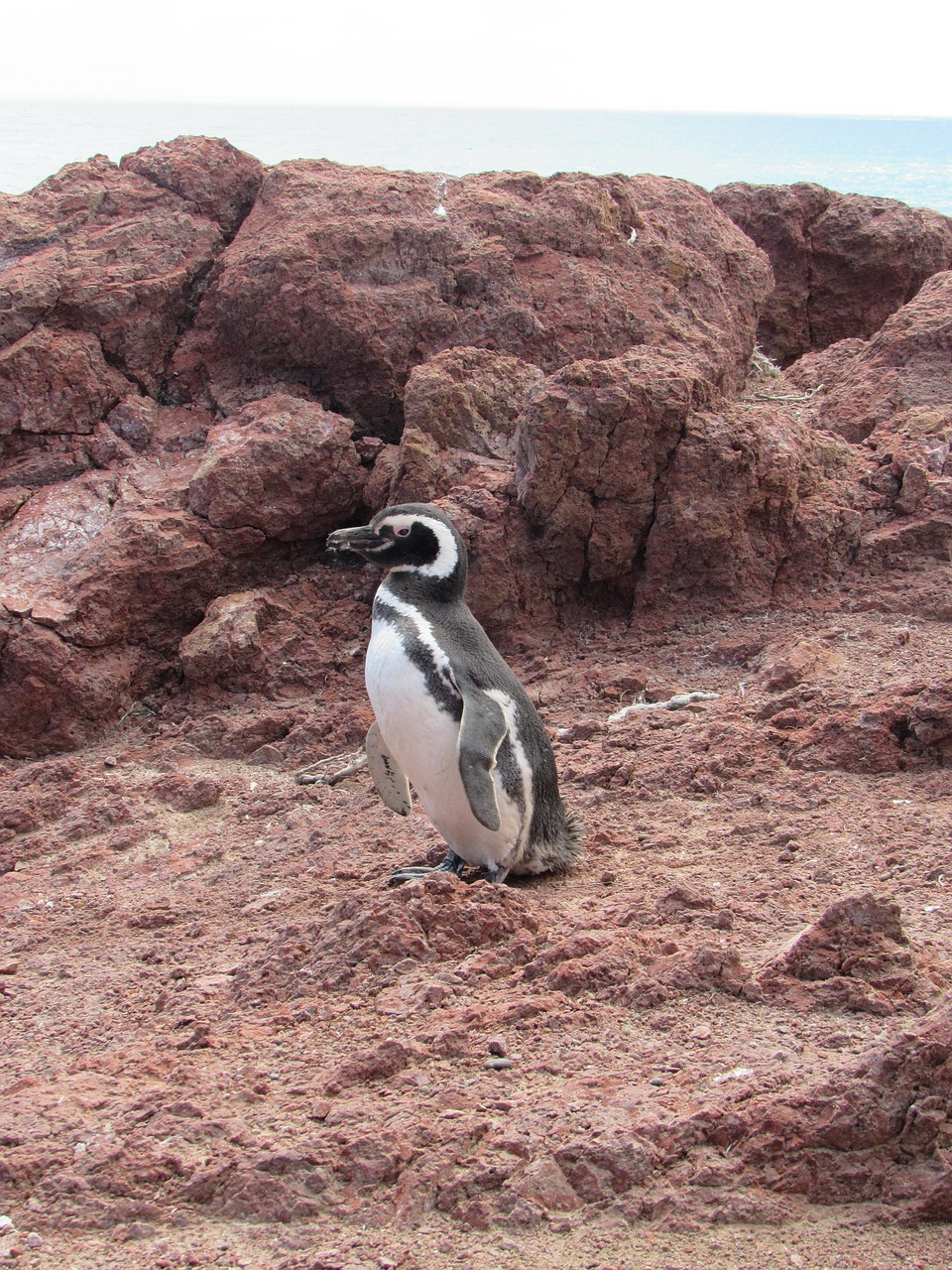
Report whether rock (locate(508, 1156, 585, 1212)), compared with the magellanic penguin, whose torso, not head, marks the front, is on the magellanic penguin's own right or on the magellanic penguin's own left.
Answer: on the magellanic penguin's own left

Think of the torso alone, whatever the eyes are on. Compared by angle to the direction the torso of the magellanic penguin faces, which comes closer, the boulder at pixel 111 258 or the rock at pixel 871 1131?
the boulder

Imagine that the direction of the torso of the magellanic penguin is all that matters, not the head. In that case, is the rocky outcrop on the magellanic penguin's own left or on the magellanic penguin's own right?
on the magellanic penguin's own right

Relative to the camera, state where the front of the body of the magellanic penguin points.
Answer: to the viewer's left

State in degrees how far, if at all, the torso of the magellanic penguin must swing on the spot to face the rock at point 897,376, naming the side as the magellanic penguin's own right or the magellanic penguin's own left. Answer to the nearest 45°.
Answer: approximately 135° to the magellanic penguin's own right

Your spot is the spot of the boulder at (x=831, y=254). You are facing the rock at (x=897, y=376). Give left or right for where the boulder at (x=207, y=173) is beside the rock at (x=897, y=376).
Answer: right

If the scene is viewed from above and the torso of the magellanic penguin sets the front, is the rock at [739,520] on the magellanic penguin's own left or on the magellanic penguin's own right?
on the magellanic penguin's own right

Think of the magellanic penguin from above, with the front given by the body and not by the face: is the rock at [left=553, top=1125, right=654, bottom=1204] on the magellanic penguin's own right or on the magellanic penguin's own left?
on the magellanic penguin's own left
